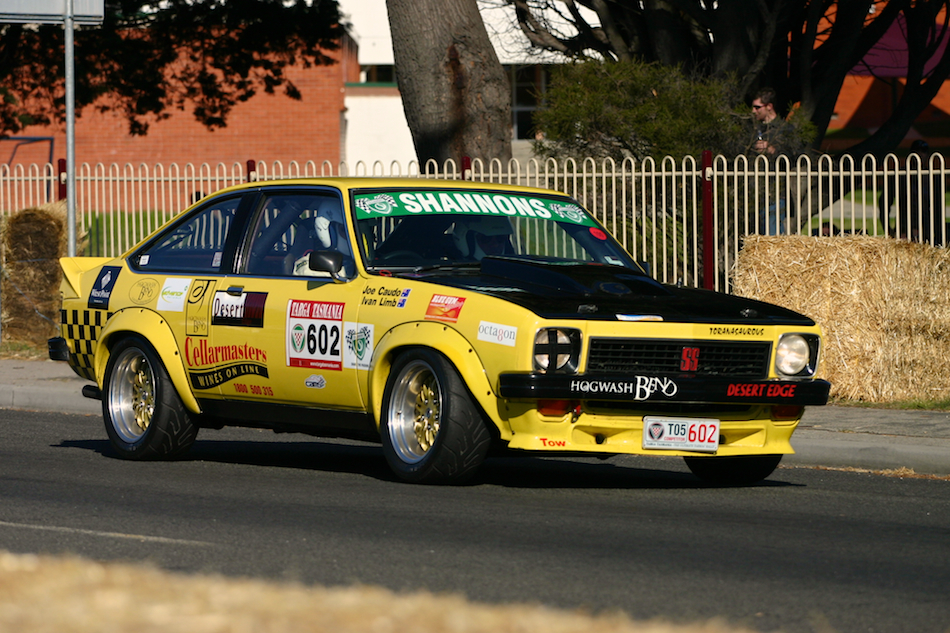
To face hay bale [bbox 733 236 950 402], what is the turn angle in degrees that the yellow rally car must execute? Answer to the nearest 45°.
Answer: approximately 90° to its left

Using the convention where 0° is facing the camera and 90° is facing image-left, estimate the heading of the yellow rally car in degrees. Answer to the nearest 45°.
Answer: approximately 315°

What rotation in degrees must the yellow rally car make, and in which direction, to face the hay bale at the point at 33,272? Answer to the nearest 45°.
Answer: approximately 180°

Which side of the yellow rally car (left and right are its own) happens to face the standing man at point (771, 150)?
left
